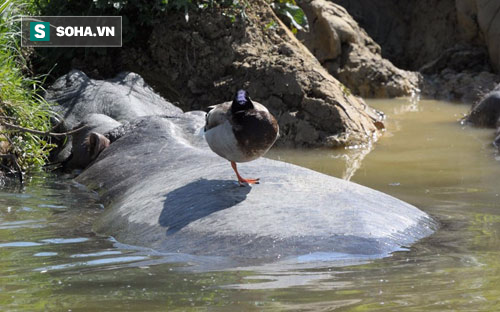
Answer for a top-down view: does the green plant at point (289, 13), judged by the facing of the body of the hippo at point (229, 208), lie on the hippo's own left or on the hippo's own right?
on the hippo's own right

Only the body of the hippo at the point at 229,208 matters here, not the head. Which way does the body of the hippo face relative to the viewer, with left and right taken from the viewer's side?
facing away from the viewer and to the left of the viewer
